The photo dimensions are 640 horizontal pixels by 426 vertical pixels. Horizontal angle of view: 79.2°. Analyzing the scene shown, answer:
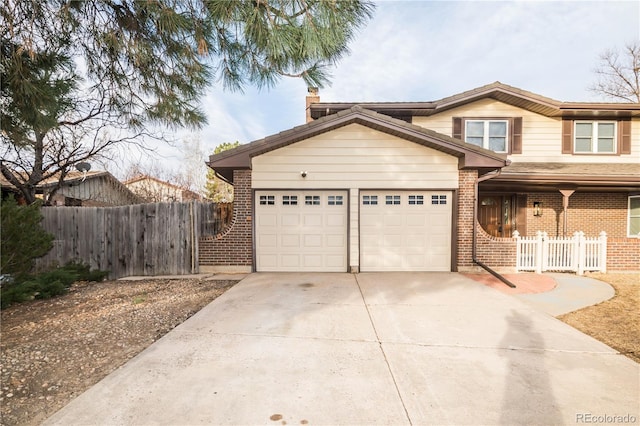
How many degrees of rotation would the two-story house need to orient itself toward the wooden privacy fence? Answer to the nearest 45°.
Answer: approximately 90° to its right

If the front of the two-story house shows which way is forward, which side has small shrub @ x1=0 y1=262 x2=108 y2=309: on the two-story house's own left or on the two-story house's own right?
on the two-story house's own right

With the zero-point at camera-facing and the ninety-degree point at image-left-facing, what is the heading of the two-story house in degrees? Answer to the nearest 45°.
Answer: approximately 0°
